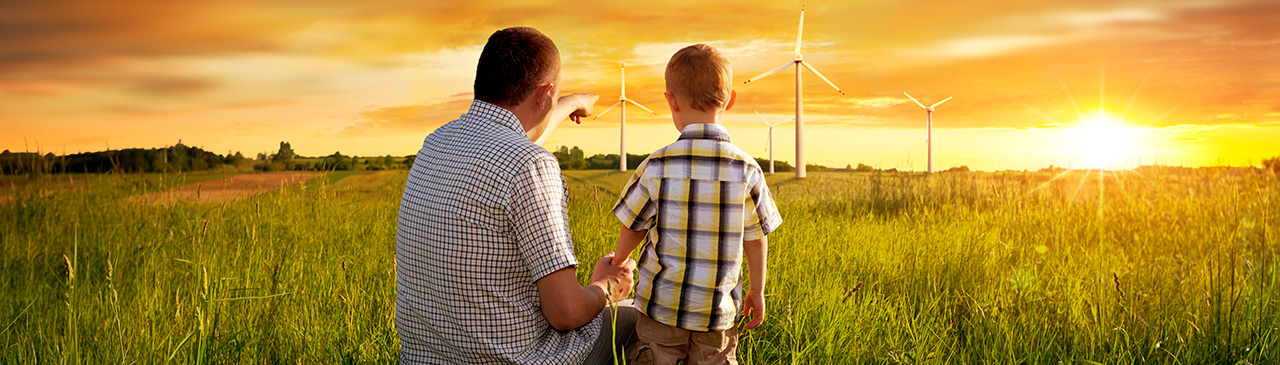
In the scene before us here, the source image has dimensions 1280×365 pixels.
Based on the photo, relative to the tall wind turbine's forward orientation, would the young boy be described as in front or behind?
in front

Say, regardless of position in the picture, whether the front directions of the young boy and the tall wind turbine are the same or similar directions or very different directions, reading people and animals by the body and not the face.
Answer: very different directions

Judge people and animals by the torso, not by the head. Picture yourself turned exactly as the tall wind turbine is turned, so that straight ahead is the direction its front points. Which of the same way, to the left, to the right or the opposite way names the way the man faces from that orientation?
the opposite way

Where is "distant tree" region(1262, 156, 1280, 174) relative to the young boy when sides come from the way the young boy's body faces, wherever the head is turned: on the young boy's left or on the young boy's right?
on the young boy's right

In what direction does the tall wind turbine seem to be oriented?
toward the camera

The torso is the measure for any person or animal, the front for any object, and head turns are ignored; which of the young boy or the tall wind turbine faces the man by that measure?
the tall wind turbine

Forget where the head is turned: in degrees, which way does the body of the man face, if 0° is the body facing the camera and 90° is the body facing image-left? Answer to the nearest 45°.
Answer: approximately 225°

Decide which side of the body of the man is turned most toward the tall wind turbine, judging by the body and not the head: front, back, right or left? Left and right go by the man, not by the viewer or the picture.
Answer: front

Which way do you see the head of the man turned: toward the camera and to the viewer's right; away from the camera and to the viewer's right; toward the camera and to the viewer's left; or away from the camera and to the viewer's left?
away from the camera and to the viewer's right

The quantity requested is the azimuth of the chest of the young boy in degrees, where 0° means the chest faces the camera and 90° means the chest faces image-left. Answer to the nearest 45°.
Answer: approximately 180°

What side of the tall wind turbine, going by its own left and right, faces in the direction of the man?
front

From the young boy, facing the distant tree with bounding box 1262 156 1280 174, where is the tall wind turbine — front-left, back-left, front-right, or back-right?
front-left

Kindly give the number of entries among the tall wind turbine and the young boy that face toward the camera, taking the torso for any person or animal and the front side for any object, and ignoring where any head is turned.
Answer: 1
